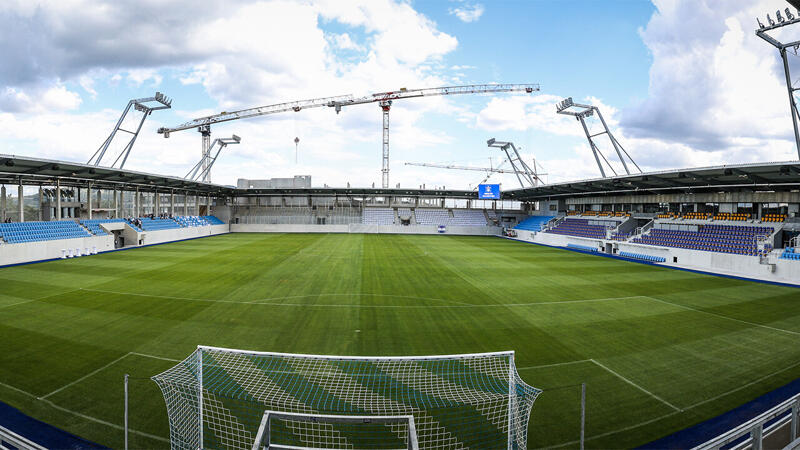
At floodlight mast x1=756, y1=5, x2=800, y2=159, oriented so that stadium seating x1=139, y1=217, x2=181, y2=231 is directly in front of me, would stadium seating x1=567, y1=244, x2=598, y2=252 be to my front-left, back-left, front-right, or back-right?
front-right

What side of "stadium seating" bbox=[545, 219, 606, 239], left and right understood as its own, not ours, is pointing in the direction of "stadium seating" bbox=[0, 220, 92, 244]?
front

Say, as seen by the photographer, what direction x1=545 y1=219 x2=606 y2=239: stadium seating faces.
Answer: facing the viewer and to the left of the viewer

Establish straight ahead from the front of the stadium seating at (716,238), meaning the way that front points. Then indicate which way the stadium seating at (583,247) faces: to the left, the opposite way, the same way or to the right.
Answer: the same way

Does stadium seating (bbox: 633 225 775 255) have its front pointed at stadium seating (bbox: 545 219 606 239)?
no

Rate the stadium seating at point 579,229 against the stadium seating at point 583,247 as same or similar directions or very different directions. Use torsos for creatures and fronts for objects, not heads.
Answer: same or similar directions

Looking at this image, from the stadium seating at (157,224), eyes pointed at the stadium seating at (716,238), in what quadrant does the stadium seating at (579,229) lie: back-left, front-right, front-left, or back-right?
front-left

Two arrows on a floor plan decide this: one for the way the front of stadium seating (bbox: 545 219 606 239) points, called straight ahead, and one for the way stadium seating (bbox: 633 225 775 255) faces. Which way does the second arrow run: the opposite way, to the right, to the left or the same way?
the same way

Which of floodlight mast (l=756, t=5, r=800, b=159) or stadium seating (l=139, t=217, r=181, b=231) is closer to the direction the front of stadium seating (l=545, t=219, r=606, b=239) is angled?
the stadium seating

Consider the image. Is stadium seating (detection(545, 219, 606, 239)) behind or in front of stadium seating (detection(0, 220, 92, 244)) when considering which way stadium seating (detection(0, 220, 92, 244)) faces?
in front

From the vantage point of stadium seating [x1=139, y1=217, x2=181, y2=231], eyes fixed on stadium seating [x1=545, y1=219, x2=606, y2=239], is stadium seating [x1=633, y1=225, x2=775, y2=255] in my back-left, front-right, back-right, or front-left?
front-right

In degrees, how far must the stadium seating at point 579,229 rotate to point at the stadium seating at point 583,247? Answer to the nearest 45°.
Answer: approximately 45° to its left

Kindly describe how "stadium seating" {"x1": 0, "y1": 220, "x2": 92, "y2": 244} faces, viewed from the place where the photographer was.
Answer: facing the viewer and to the right of the viewer

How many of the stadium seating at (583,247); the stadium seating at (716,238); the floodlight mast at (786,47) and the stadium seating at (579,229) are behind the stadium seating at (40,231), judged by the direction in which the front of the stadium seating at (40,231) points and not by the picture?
0

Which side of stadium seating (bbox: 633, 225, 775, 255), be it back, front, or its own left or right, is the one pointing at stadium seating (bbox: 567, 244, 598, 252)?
right

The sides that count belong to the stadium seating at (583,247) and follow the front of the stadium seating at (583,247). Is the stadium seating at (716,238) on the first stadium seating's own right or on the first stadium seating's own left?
on the first stadium seating's own left

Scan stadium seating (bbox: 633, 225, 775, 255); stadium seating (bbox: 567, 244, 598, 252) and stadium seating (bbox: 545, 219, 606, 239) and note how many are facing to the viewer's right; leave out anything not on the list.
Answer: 0
